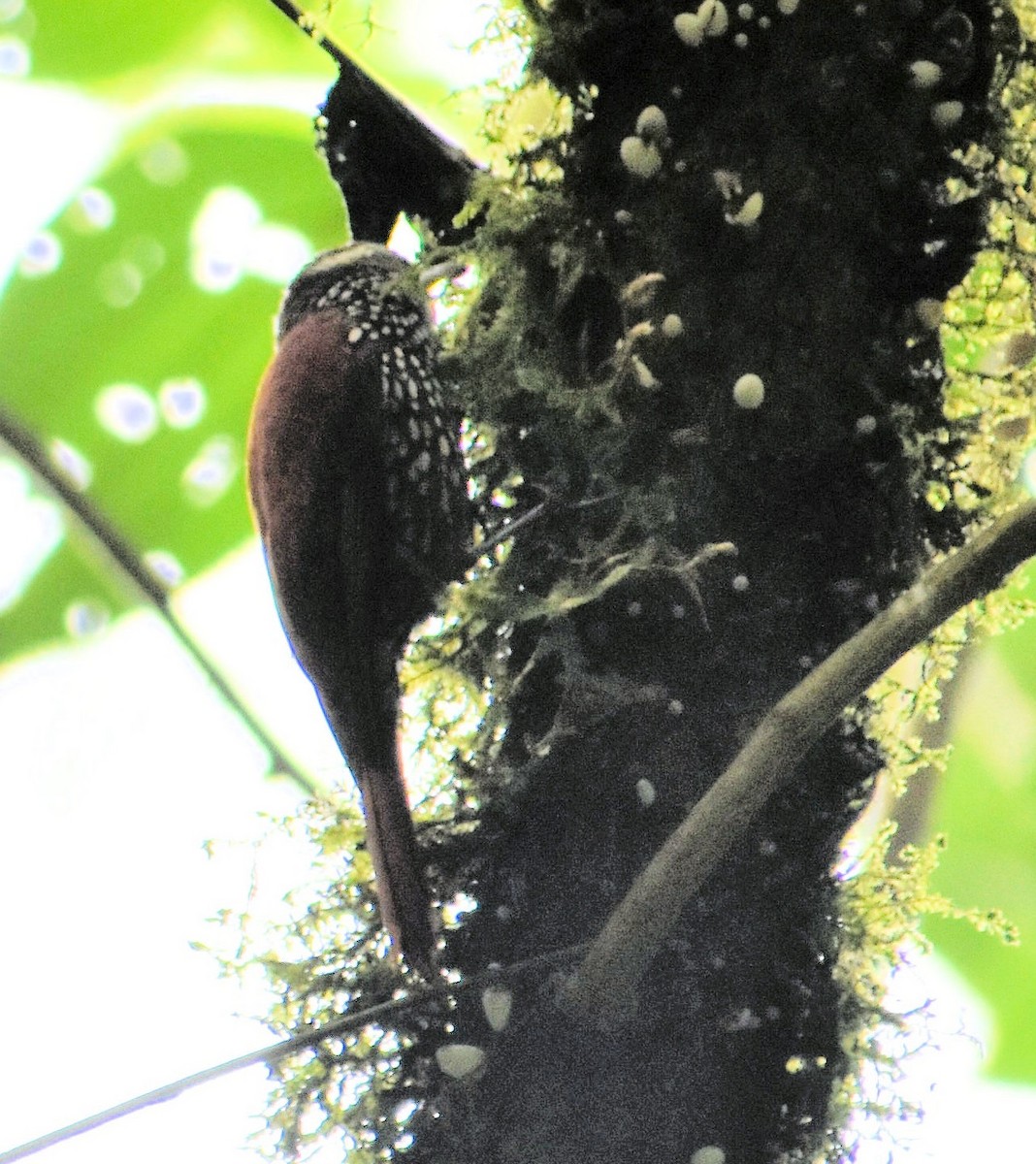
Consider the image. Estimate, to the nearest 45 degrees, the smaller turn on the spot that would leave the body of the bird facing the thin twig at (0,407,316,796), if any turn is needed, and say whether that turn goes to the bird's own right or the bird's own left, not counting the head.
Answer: approximately 135° to the bird's own left
